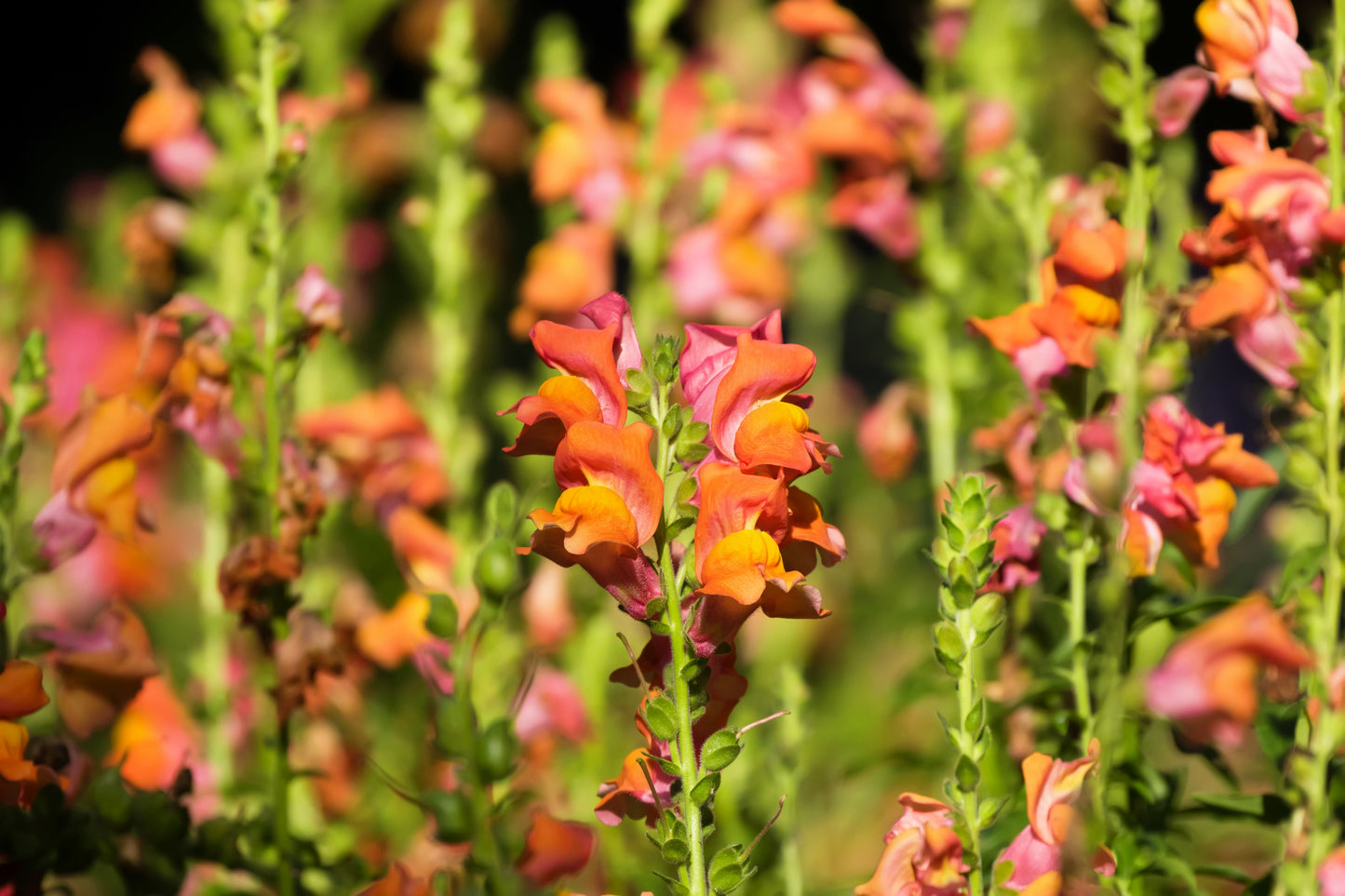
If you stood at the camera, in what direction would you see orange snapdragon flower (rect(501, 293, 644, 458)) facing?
facing to the left of the viewer

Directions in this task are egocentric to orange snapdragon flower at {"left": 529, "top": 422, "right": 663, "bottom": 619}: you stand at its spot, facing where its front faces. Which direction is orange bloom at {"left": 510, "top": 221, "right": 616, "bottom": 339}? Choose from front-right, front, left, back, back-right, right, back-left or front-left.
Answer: back-right

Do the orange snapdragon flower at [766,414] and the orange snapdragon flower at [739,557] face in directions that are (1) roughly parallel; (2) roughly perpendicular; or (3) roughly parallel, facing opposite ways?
roughly parallel

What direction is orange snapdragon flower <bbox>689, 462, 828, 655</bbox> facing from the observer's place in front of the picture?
facing the viewer and to the right of the viewer

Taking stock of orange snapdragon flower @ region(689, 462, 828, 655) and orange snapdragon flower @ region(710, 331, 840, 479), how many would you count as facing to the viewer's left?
0
